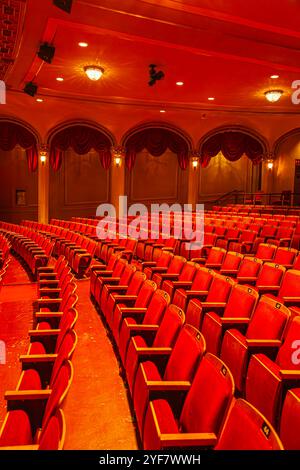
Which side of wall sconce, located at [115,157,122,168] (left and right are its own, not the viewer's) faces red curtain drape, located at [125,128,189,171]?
left

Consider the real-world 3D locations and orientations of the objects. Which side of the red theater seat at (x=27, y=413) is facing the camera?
left

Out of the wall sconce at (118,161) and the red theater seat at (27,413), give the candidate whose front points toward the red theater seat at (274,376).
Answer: the wall sconce

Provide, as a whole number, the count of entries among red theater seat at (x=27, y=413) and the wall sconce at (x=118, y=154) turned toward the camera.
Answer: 1

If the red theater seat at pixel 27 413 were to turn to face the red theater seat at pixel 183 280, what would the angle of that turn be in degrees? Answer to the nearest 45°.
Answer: approximately 135° to its right
